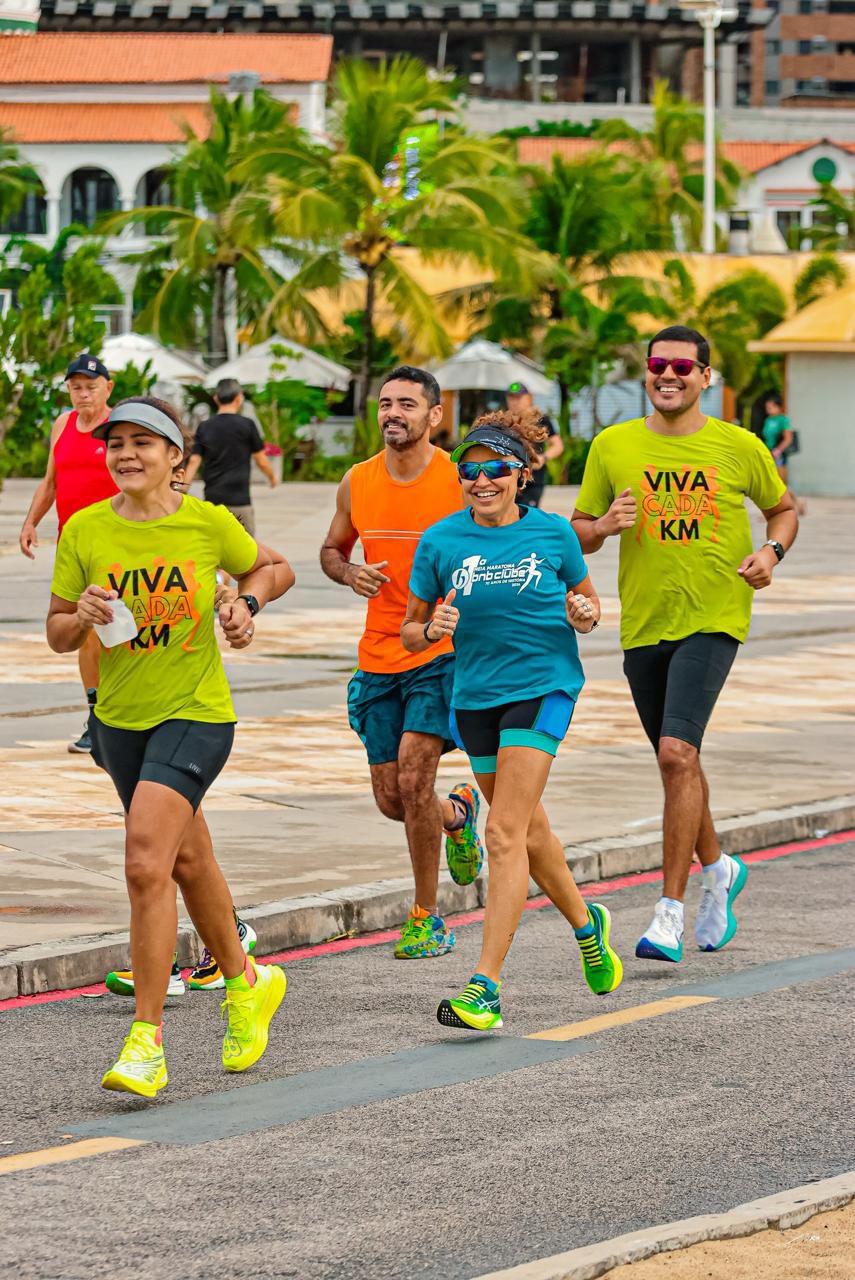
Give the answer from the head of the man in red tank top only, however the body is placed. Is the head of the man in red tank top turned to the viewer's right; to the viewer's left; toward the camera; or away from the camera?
toward the camera

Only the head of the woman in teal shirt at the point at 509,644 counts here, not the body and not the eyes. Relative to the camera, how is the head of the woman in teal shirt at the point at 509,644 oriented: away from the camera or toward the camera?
toward the camera

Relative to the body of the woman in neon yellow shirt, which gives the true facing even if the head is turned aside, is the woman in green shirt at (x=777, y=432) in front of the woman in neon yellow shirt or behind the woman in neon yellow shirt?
behind

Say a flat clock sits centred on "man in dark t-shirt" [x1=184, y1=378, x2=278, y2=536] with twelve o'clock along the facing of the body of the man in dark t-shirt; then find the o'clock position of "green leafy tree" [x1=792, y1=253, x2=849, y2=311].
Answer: The green leafy tree is roughly at 1 o'clock from the man in dark t-shirt.

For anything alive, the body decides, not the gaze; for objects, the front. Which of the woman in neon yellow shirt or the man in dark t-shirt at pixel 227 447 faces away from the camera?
the man in dark t-shirt

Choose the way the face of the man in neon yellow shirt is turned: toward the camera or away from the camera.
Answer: toward the camera

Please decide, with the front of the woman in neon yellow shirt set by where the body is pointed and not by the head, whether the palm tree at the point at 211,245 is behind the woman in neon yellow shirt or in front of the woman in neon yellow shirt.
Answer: behind

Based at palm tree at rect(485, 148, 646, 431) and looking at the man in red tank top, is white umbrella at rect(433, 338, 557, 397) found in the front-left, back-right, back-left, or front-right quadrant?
front-right

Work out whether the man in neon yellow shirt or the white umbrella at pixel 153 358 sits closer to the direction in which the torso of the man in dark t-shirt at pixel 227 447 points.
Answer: the white umbrella

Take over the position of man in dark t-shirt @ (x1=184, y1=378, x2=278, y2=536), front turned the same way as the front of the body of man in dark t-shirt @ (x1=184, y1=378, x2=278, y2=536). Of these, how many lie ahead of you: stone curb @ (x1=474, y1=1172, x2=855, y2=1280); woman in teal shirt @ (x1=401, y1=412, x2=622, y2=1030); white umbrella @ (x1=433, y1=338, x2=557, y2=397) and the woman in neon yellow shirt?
1

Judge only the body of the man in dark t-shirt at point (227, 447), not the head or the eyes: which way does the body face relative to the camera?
away from the camera

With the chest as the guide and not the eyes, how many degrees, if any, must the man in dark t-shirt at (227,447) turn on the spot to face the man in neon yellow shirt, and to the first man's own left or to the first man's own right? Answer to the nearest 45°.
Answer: approximately 180°

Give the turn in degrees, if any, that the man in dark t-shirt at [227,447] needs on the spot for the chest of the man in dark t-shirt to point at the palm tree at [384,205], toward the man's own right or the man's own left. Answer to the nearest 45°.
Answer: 0° — they already face it

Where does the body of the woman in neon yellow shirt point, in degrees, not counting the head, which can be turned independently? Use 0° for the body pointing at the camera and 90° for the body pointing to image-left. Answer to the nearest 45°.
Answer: approximately 45°

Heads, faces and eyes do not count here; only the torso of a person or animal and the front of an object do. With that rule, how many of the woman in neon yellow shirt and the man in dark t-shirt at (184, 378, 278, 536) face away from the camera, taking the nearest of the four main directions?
1

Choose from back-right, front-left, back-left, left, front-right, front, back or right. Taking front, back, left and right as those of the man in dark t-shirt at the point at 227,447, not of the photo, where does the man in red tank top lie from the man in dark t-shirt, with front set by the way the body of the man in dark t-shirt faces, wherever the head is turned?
back
